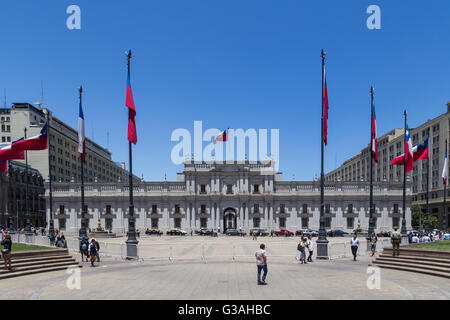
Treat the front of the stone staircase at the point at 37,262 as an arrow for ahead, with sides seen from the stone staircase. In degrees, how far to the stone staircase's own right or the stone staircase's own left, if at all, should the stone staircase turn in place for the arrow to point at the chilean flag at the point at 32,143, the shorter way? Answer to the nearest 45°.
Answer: approximately 135° to the stone staircase's own left

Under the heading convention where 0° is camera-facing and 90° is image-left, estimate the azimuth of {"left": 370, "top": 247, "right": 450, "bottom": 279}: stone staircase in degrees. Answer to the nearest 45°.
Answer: approximately 45°

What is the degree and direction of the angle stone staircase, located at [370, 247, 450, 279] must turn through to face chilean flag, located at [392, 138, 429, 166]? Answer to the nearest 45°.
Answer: approximately 135° to its right

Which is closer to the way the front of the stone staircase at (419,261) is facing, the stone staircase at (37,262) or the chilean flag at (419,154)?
the stone staircase

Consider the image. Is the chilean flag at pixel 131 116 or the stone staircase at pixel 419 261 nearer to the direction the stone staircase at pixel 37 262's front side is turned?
the stone staircase

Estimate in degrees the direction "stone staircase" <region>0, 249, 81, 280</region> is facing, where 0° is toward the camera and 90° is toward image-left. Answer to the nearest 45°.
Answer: approximately 315°
